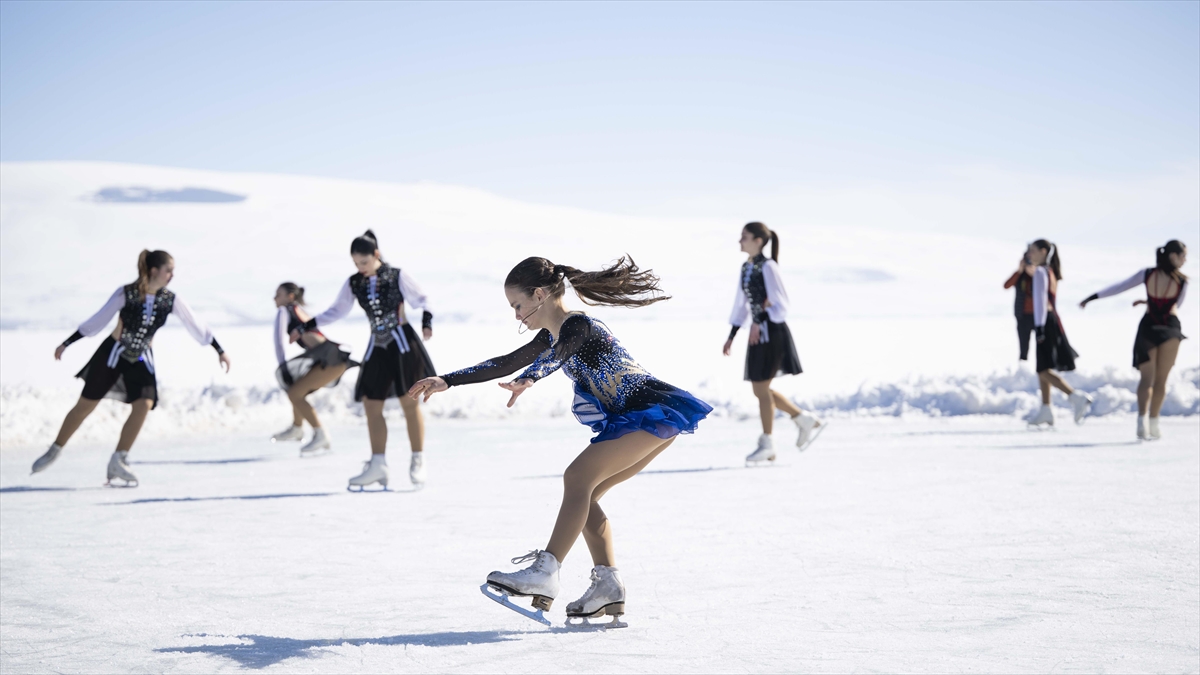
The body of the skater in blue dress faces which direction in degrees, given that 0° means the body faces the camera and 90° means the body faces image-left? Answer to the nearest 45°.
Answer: approximately 90°

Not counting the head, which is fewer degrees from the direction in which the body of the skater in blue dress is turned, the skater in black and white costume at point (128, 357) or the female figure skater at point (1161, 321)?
the skater in black and white costume

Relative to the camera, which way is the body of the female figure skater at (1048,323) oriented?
to the viewer's left

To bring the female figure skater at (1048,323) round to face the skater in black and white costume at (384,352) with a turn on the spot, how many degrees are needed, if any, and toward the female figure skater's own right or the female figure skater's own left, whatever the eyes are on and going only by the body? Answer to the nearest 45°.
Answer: approximately 45° to the female figure skater's own left

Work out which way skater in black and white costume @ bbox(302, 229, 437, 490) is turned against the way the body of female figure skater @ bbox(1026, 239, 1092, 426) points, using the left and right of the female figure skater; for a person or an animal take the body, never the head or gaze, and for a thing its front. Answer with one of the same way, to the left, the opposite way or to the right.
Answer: to the left

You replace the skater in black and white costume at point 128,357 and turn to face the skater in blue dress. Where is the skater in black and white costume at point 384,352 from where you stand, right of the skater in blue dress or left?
left

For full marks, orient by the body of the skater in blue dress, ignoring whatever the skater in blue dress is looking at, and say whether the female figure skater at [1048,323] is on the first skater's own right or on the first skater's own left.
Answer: on the first skater's own right
